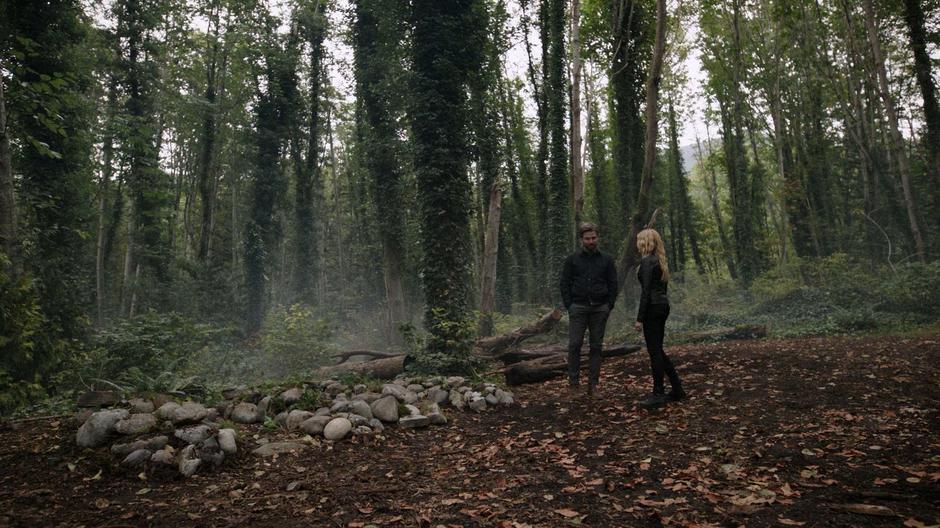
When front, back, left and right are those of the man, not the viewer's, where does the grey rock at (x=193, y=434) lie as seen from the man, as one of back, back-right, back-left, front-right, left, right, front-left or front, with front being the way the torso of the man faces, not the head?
front-right

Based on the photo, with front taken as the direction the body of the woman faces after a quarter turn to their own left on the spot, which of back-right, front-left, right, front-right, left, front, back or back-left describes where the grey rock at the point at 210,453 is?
front-right

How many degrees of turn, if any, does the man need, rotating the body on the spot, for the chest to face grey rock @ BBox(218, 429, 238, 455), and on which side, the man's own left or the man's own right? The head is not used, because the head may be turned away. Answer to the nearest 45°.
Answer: approximately 45° to the man's own right

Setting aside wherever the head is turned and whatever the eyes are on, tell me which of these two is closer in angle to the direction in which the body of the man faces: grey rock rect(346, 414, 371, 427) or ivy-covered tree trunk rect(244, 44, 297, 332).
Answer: the grey rock

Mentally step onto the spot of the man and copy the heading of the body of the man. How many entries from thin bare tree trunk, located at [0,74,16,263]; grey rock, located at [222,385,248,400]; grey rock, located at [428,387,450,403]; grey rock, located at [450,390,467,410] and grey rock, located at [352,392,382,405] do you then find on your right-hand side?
5

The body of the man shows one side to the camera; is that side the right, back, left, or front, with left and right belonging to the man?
front

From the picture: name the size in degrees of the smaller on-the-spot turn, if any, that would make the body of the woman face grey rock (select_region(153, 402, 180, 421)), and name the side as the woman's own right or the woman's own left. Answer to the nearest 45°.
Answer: approximately 45° to the woman's own left

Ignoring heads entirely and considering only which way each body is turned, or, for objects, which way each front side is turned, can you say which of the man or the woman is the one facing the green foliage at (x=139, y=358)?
the woman

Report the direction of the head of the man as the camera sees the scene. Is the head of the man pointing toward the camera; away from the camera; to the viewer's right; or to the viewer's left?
toward the camera

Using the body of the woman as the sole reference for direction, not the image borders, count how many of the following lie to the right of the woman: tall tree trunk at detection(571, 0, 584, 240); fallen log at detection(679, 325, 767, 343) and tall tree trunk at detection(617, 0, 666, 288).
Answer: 3

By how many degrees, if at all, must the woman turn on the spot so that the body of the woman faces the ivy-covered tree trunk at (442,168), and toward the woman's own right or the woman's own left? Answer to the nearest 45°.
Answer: approximately 45° to the woman's own right

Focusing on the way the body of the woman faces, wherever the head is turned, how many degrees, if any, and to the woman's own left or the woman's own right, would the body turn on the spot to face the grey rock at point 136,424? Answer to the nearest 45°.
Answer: approximately 45° to the woman's own left

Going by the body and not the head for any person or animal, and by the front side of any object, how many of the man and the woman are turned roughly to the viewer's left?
1

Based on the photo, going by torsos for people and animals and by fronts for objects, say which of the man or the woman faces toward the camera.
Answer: the man

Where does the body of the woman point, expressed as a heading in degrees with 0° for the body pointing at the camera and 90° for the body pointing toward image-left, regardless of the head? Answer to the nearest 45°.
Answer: approximately 90°

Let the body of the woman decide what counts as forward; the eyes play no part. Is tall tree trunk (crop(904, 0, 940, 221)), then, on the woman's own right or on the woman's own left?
on the woman's own right
